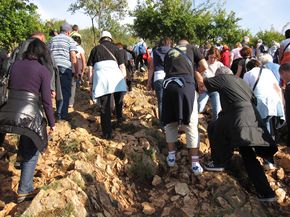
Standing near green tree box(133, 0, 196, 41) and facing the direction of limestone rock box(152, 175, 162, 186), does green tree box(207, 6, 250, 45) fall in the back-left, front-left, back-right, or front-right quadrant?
back-left

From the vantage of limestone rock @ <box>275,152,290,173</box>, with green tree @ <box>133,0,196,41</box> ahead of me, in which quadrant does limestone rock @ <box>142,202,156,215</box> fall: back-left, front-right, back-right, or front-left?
back-left

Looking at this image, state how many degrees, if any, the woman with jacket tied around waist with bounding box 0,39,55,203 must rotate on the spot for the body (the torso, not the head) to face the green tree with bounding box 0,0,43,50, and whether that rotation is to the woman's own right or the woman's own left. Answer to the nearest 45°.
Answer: approximately 45° to the woman's own left

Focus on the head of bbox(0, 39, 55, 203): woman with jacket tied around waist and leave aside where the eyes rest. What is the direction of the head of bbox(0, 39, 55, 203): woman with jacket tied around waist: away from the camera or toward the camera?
away from the camera

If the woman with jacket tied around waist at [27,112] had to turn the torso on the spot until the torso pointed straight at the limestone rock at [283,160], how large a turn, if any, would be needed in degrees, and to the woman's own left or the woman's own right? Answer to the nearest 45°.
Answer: approximately 45° to the woman's own right

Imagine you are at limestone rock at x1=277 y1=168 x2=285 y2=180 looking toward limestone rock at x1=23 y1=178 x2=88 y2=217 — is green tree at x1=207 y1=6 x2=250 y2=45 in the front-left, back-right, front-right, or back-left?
back-right

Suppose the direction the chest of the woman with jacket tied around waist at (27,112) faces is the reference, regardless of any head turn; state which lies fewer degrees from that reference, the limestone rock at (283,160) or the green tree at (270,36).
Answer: the green tree

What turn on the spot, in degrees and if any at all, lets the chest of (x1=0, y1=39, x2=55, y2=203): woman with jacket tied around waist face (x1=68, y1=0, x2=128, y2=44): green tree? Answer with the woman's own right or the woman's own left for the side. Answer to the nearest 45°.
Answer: approximately 45° to the woman's own left

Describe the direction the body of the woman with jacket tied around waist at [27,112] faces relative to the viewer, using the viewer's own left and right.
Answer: facing away from the viewer and to the right of the viewer

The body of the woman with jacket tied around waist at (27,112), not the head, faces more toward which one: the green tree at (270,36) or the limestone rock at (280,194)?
the green tree

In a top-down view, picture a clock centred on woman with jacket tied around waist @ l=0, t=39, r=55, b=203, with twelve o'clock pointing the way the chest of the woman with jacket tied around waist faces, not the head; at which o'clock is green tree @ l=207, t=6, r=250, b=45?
The green tree is roughly at 12 o'clock from the woman with jacket tied around waist.
